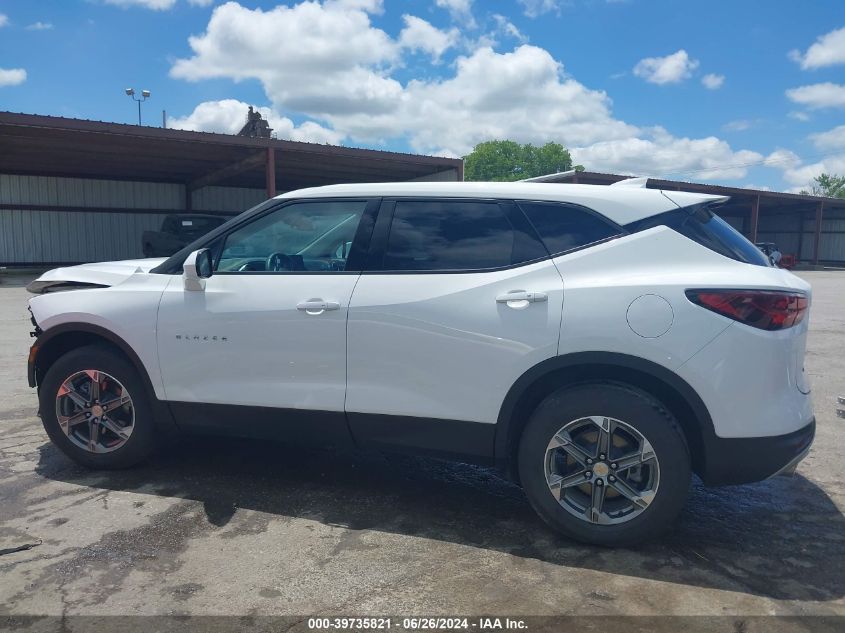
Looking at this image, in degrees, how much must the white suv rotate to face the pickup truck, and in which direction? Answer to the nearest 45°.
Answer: approximately 45° to its right

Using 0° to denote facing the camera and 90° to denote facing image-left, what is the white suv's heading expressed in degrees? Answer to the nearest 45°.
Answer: approximately 90°
